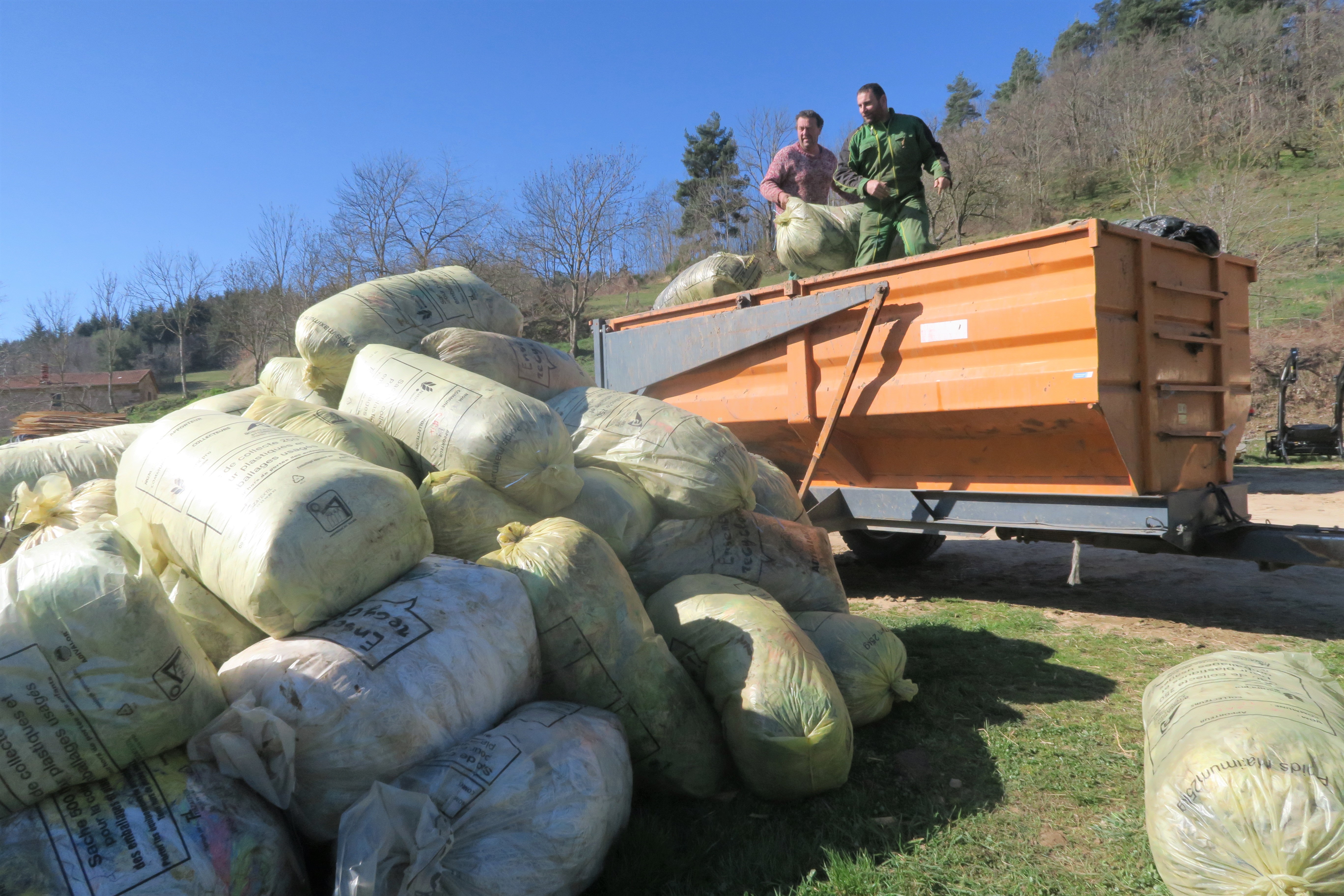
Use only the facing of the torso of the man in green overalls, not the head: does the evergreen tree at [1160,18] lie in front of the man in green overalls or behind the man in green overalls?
behind

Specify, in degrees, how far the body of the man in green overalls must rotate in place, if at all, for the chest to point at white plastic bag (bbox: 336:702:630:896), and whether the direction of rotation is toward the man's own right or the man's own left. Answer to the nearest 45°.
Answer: approximately 45° to the man's own left

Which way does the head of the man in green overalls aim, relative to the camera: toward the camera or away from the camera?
toward the camera

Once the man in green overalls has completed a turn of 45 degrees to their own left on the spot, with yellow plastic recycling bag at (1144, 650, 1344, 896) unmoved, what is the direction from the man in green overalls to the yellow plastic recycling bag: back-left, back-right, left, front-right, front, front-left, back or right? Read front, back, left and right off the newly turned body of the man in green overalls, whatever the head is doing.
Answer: front

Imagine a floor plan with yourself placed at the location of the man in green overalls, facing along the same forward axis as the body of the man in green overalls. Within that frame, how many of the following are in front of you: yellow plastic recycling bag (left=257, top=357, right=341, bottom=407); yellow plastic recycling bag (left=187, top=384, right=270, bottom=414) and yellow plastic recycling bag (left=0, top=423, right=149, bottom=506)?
3

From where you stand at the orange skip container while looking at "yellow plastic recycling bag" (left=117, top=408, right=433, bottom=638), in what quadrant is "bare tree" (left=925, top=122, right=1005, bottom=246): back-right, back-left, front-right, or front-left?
back-right

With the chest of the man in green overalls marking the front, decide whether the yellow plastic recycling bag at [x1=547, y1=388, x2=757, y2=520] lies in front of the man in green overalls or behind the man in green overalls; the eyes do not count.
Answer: in front

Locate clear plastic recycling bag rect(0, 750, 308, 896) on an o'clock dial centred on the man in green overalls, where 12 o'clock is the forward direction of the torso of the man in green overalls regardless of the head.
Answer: The clear plastic recycling bag is roughly at 11 o'clock from the man in green overalls.

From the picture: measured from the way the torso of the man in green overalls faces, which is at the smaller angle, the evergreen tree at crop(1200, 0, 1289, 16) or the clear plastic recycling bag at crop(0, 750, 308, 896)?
the clear plastic recycling bag

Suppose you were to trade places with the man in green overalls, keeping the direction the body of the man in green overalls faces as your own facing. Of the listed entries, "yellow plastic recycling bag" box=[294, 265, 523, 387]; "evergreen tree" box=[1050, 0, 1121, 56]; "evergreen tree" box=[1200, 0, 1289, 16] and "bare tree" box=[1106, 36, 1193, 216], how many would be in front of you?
1

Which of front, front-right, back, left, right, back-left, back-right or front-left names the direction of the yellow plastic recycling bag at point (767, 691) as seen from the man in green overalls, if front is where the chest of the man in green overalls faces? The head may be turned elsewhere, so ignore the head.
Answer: front-left

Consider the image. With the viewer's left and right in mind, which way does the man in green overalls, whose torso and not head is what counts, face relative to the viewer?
facing the viewer and to the left of the viewer

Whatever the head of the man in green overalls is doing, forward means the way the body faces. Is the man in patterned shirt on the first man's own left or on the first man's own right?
on the first man's own right

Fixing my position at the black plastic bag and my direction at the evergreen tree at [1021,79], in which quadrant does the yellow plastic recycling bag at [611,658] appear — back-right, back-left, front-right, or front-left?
back-left
